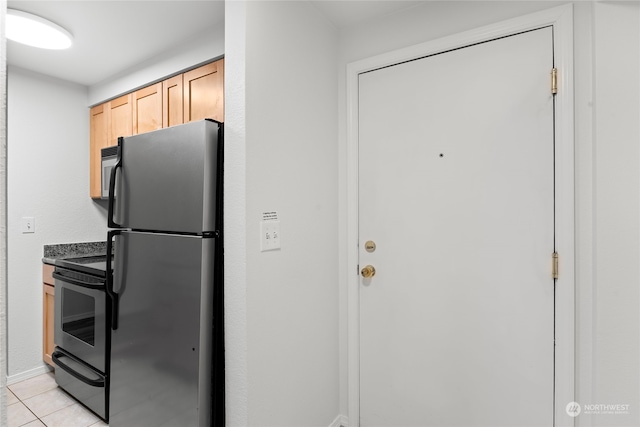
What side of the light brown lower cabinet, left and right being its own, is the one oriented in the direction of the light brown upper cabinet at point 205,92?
left

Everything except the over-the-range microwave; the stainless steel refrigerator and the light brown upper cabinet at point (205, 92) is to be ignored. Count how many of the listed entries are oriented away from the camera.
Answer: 0

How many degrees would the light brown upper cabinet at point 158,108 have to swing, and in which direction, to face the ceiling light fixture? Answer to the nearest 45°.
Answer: approximately 45° to its right

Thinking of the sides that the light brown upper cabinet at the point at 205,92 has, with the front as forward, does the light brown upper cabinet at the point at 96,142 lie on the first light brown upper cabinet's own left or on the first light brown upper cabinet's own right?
on the first light brown upper cabinet's own right

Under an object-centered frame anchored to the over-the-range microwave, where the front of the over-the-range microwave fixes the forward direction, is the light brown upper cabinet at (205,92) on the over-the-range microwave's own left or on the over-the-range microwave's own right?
on the over-the-range microwave's own left

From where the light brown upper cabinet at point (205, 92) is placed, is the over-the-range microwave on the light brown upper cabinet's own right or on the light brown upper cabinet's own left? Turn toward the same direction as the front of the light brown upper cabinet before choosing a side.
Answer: on the light brown upper cabinet's own right

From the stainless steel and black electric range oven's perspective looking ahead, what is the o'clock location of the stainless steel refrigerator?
The stainless steel refrigerator is roughly at 10 o'clock from the stainless steel and black electric range oven.

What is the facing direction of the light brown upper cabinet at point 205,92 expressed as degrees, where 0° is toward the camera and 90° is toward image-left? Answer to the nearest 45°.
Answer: approximately 45°

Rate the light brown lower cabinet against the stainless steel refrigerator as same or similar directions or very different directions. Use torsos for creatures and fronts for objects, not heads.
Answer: same or similar directions

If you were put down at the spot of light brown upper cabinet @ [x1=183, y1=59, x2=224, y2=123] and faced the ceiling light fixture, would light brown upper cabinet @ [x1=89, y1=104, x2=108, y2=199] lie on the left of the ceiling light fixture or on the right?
right

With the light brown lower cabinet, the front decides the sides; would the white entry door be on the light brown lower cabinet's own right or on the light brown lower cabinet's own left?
on the light brown lower cabinet's own left
